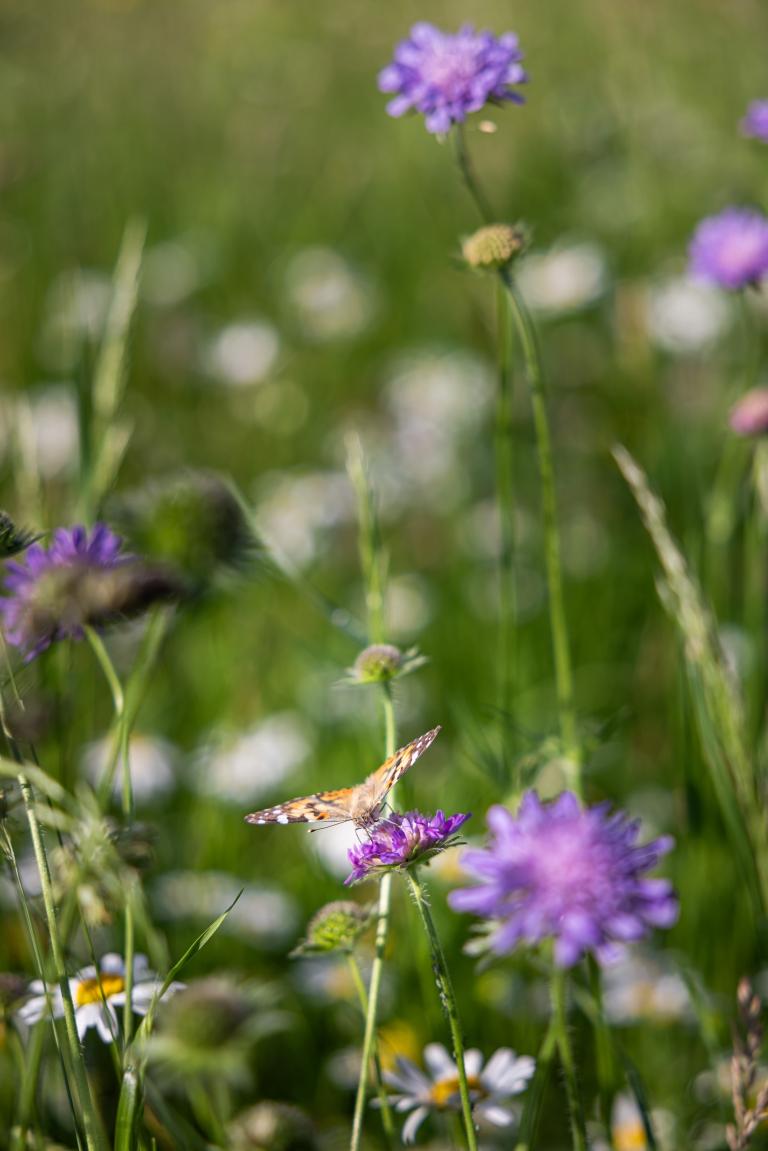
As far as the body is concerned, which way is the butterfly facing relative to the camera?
toward the camera
